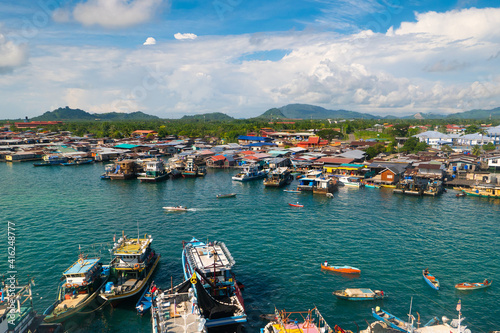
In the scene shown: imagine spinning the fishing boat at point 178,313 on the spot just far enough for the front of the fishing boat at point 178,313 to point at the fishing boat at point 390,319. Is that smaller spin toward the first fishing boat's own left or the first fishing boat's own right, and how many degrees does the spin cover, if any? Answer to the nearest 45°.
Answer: approximately 90° to the first fishing boat's own right

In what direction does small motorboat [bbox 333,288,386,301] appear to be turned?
to the viewer's left

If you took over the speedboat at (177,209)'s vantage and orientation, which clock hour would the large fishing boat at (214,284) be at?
The large fishing boat is roughly at 9 o'clock from the speedboat.

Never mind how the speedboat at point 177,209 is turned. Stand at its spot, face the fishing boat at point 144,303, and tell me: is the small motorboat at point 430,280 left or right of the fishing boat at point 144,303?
left

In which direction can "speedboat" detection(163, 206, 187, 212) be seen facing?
to the viewer's left

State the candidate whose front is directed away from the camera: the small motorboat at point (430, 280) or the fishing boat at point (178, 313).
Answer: the fishing boat

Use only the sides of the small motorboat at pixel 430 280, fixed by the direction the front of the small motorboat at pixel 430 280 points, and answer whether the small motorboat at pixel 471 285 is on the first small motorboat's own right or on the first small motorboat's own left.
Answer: on the first small motorboat's own left

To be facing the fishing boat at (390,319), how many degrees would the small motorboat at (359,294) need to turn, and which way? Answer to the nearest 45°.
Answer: approximately 135° to its left

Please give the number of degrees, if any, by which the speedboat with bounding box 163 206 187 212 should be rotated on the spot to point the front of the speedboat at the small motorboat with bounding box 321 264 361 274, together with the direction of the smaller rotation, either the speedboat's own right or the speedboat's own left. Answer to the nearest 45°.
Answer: approximately 135° to the speedboat's own left

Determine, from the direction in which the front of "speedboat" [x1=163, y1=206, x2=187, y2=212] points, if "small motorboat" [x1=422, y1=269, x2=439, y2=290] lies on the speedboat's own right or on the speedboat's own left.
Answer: on the speedboat's own left
